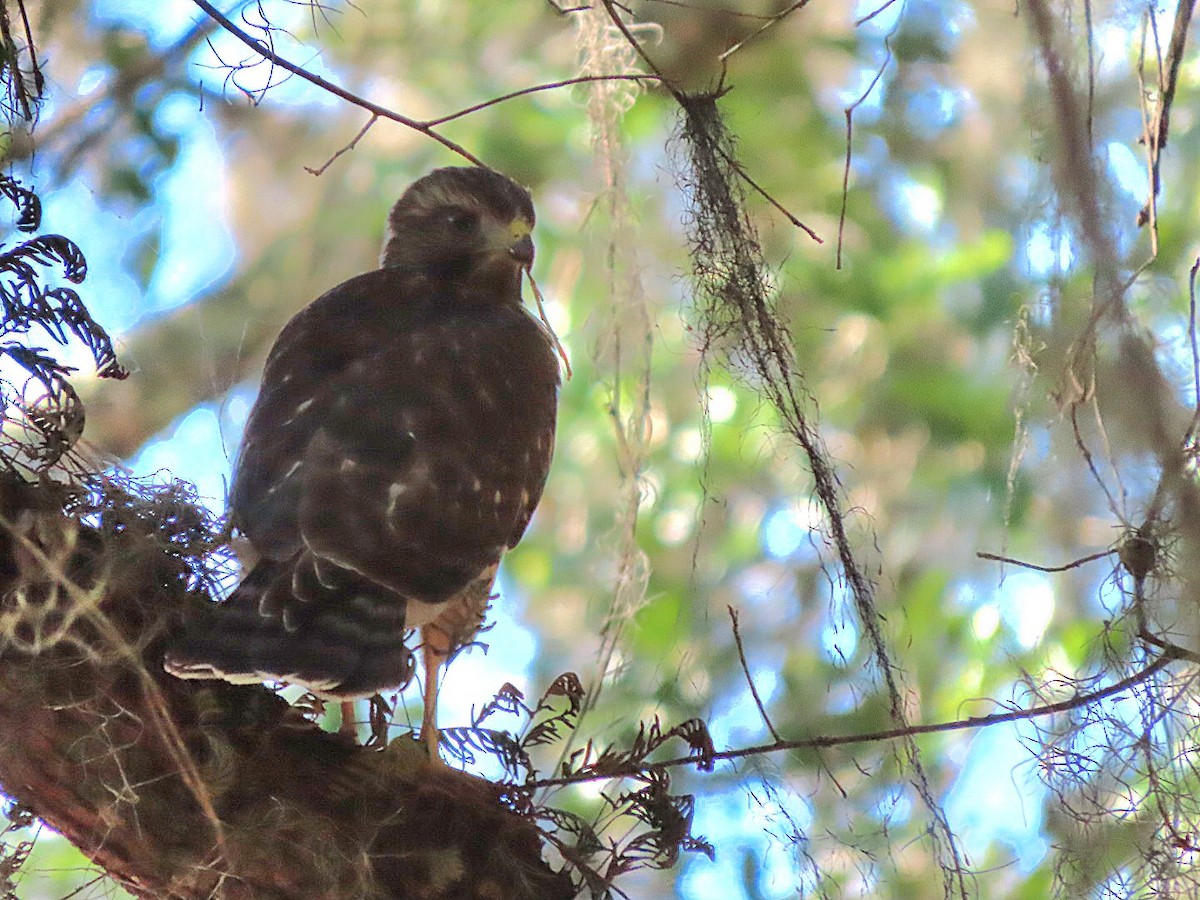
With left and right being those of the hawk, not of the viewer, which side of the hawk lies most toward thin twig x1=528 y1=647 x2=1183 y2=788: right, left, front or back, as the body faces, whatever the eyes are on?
right

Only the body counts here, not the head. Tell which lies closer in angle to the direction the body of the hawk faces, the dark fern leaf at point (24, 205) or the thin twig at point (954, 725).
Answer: the thin twig

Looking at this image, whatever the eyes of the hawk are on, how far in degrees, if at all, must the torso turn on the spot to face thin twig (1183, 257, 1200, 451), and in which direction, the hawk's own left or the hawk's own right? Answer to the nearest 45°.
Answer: approximately 90° to the hawk's own right

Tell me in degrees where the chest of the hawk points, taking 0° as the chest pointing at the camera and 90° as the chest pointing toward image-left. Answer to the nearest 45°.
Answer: approximately 225°

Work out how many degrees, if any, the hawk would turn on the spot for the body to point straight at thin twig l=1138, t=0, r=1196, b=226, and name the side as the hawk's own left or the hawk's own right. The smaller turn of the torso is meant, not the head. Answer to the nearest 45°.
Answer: approximately 90° to the hawk's own right
